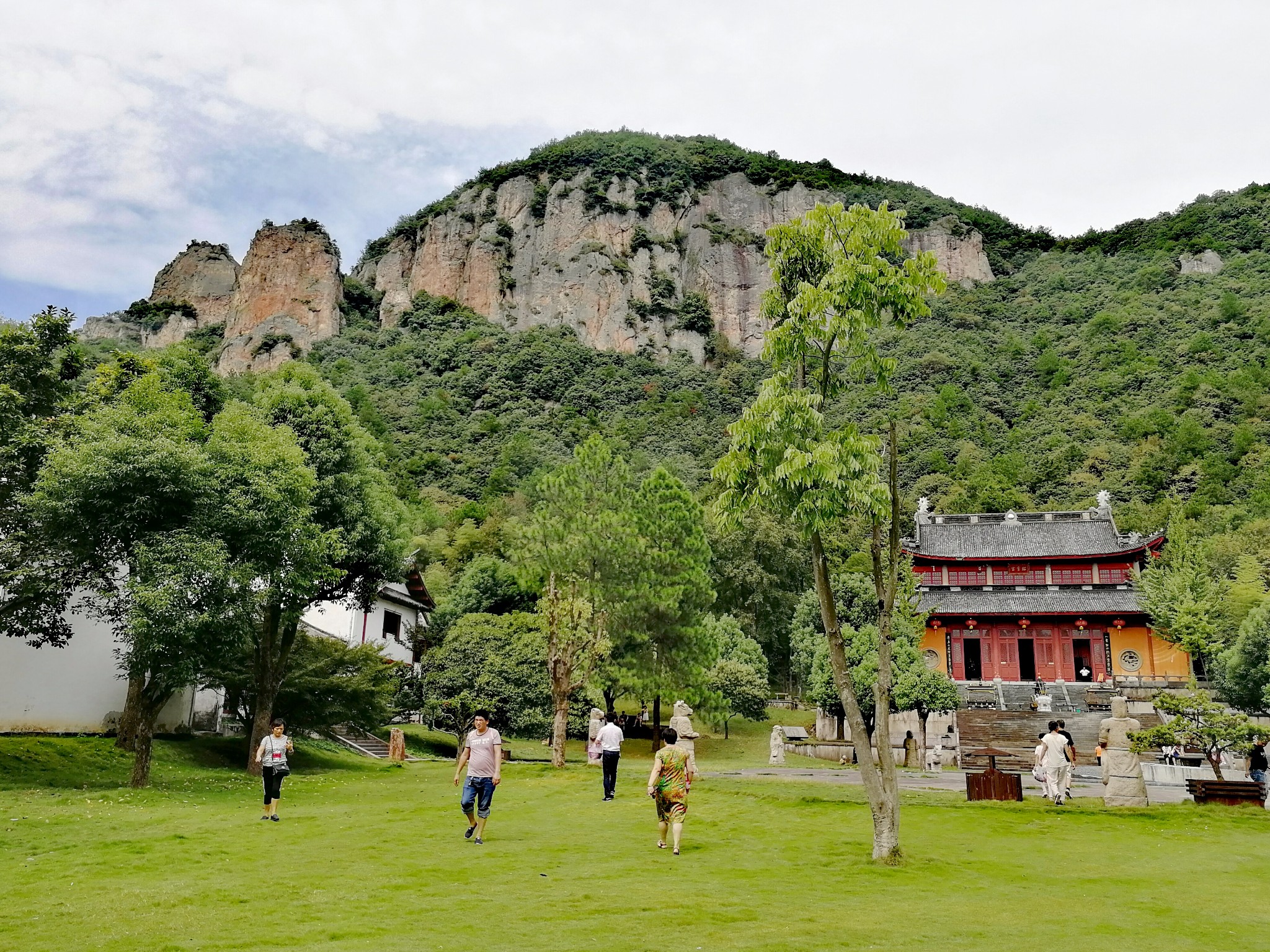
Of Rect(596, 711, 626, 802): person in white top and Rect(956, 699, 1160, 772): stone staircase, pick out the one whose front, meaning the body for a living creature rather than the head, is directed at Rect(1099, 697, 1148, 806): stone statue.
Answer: the stone staircase

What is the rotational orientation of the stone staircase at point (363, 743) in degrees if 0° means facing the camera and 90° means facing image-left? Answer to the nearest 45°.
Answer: approximately 315°

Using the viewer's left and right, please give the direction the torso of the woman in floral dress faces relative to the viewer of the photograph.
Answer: facing away from the viewer

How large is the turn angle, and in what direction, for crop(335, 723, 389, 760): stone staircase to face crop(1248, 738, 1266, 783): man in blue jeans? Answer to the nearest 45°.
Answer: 0° — it already faces them

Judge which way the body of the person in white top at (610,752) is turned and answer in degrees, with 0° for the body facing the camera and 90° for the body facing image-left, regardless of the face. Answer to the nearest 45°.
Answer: approximately 180°

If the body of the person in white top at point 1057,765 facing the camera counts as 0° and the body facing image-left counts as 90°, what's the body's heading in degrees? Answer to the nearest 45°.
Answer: approximately 180°

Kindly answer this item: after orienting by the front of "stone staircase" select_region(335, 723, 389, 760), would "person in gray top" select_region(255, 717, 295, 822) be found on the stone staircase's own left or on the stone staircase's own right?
on the stone staircase's own right

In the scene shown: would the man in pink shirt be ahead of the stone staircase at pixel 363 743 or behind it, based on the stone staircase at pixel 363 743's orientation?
ahead

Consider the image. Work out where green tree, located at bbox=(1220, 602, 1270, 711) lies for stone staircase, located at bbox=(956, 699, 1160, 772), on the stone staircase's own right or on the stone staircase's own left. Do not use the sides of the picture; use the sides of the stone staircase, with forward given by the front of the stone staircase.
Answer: on the stone staircase's own left

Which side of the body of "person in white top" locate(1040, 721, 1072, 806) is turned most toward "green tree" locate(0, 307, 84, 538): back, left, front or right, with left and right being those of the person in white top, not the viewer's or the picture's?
left
